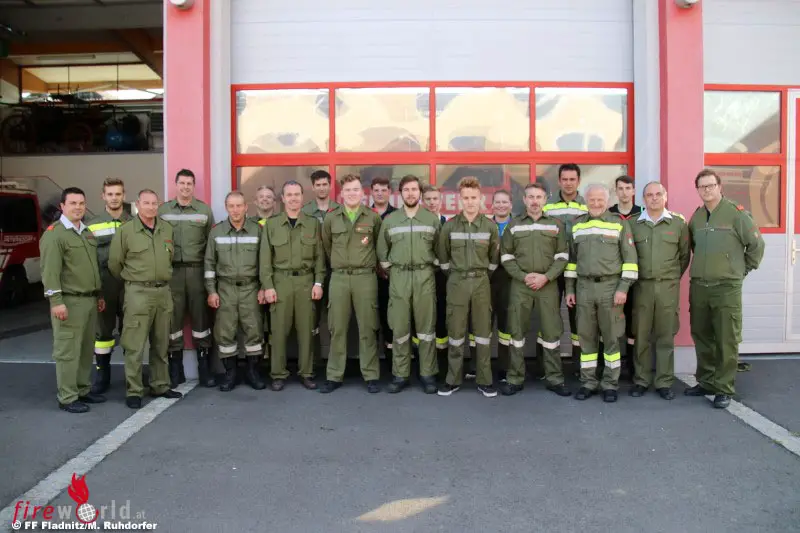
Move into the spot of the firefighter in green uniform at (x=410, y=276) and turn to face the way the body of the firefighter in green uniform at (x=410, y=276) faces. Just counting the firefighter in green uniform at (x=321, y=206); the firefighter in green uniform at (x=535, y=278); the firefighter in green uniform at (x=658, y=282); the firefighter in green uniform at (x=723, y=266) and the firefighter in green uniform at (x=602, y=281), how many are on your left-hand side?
4

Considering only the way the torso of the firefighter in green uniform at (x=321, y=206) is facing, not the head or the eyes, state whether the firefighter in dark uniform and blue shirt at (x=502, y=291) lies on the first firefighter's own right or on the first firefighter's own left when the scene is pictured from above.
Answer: on the first firefighter's own left

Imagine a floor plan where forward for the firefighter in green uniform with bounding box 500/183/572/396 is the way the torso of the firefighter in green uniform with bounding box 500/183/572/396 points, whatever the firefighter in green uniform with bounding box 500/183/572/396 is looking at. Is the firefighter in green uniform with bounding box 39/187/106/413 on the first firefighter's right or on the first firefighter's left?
on the first firefighter's right

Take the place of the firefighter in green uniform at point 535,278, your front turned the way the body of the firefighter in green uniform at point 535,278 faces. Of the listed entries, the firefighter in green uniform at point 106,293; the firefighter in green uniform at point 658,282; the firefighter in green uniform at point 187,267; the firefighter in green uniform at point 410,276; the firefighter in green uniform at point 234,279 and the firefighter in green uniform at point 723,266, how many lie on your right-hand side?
4

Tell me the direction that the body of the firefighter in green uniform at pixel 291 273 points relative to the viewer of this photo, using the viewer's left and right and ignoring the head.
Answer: facing the viewer

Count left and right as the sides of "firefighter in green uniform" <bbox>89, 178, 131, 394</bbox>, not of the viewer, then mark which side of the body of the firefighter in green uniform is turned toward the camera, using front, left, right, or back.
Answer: front

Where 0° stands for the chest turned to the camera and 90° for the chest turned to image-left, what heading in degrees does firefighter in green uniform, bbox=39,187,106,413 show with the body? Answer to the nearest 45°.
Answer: approximately 315°

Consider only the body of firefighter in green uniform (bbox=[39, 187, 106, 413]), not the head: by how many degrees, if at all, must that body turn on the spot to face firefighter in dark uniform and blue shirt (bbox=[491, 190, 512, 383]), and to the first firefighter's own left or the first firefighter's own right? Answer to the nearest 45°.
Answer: approximately 45° to the first firefighter's own left

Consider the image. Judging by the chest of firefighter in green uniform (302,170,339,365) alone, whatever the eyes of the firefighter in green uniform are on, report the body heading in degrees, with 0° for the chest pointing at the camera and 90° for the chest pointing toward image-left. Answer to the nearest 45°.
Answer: approximately 0°

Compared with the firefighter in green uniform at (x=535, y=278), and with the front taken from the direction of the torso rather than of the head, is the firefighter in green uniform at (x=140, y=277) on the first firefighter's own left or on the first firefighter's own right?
on the first firefighter's own right

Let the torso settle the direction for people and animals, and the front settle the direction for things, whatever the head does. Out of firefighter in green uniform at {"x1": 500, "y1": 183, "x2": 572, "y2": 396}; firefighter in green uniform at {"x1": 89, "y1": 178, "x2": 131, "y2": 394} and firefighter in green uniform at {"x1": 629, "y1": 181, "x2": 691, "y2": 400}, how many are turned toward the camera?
3
